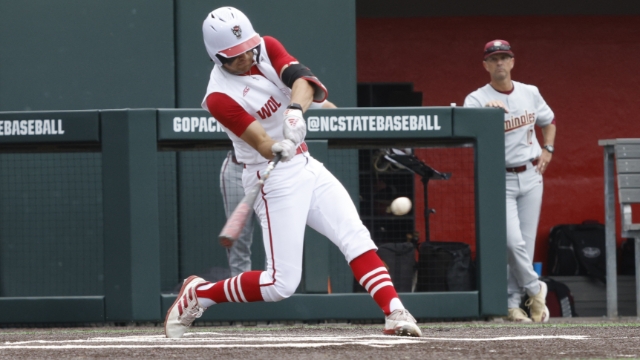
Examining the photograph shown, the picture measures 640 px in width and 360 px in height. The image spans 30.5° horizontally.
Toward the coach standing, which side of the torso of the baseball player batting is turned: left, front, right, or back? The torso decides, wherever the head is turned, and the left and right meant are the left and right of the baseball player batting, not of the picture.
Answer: left

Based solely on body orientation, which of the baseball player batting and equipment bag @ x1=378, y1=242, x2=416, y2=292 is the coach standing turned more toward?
the baseball player batting

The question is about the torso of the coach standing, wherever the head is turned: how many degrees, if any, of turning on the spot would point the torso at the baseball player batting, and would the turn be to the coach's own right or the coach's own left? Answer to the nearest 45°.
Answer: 0° — they already face them

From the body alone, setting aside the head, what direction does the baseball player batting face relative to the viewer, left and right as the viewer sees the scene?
facing the viewer and to the right of the viewer

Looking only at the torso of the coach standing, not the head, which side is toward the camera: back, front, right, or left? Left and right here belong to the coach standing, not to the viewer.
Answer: front

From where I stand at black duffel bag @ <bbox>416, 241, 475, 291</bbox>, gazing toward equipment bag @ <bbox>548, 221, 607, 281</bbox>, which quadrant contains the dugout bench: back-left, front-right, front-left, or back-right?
front-right

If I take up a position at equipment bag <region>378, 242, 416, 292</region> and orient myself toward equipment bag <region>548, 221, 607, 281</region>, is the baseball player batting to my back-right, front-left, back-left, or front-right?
back-right

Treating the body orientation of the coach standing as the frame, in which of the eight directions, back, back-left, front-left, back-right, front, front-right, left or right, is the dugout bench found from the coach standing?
left

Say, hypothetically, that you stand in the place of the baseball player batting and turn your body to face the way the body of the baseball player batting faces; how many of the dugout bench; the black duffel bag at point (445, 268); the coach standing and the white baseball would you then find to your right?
0

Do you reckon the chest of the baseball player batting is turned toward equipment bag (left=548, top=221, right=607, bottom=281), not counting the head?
no

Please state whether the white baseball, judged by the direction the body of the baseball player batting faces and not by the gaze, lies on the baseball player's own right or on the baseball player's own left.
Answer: on the baseball player's own left

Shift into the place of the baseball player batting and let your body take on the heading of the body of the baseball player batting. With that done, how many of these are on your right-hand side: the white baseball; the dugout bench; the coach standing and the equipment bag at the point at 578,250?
0

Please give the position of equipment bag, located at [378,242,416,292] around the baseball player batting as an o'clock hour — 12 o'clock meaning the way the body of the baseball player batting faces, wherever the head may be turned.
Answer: The equipment bag is roughly at 8 o'clock from the baseball player batting.

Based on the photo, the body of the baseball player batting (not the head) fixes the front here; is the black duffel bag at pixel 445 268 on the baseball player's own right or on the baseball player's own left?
on the baseball player's own left

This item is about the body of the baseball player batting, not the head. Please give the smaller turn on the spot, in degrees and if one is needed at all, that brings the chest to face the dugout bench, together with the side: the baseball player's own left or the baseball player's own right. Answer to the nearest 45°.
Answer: approximately 90° to the baseball player's own left

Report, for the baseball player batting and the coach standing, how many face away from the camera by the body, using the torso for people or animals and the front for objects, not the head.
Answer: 0
